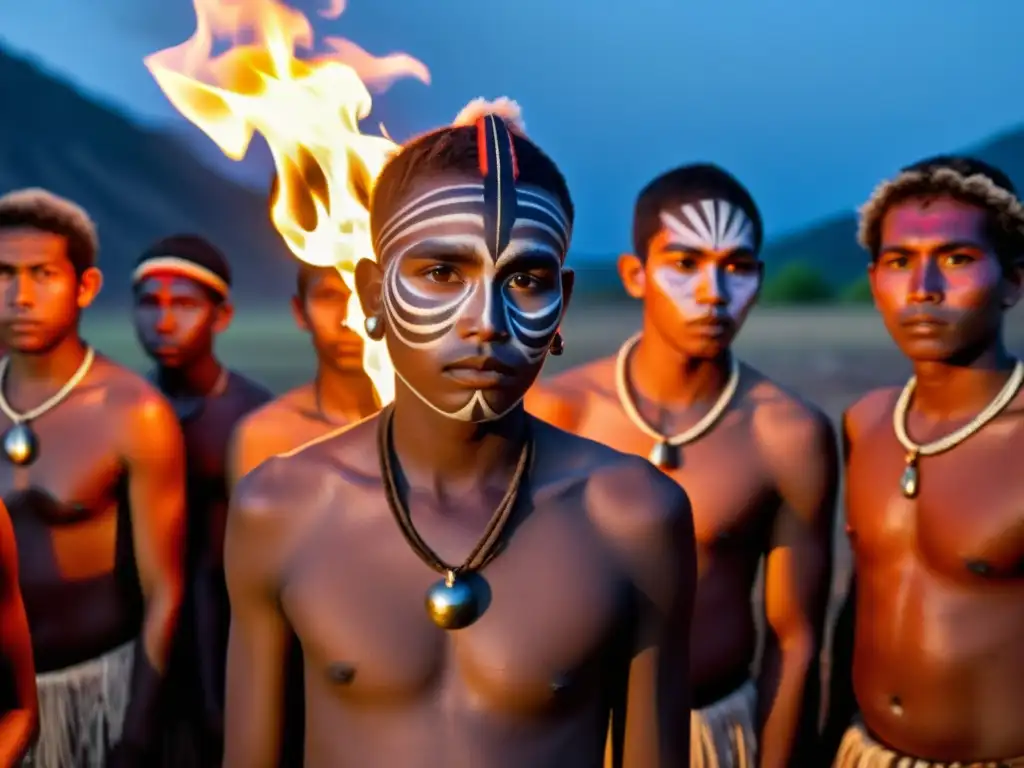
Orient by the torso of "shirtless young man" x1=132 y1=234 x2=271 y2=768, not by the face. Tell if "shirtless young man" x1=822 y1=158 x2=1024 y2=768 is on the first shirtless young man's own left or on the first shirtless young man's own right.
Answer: on the first shirtless young man's own left

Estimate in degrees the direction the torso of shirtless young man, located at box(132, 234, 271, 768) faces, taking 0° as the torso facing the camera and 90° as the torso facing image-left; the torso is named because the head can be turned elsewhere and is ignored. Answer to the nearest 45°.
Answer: approximately 45°

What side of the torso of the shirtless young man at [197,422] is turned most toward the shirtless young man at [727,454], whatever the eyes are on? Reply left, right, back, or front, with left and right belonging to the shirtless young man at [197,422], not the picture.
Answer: left

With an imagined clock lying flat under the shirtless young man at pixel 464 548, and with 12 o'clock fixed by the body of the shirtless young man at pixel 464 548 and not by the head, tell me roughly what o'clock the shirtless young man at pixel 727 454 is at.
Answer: the shirtless young man at pixel 727 454 is roughly at 7 o'clock from the shirtless young man at pixel 464 548.

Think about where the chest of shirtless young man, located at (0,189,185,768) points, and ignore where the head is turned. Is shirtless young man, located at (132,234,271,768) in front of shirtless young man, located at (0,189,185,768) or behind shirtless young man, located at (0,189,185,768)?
behind

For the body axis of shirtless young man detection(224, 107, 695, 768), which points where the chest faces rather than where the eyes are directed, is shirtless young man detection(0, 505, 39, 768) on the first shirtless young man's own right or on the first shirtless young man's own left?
on the first shirtless young man's own right

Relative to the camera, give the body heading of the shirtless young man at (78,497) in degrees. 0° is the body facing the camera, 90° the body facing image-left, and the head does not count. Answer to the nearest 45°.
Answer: approximately 45°

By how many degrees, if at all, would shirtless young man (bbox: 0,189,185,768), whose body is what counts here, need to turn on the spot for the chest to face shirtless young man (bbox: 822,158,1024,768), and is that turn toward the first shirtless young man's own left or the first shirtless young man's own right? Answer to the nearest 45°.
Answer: approximately 90° to the first shirtless young man's own left

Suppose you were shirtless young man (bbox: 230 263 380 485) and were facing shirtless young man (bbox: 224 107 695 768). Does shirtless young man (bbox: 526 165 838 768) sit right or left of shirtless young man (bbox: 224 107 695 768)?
left
